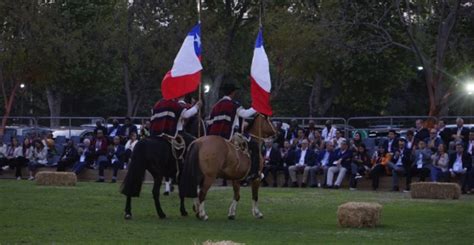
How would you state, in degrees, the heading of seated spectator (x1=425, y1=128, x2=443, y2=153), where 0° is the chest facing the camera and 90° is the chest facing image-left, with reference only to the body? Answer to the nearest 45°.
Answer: approximately 0°

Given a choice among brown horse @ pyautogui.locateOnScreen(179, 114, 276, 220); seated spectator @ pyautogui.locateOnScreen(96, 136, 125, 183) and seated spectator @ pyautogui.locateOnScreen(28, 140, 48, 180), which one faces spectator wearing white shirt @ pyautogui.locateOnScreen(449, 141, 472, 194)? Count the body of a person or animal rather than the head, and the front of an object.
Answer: the brown horse

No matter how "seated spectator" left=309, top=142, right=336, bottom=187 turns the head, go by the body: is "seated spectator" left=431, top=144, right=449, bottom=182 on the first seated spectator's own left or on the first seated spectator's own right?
on the first seated spectator's own left

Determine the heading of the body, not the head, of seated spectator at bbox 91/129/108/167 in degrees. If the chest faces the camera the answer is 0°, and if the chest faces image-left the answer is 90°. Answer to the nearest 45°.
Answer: approximately 45°

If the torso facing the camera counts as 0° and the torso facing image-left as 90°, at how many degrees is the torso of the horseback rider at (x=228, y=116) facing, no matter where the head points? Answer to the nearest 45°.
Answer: approximately 225°

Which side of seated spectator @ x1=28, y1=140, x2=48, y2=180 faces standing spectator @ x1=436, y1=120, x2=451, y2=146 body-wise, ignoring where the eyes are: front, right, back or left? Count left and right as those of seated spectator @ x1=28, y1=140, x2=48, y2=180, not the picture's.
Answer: left

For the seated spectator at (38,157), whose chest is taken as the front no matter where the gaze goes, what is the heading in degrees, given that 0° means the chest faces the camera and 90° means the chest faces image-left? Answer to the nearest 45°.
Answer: approximately 45°

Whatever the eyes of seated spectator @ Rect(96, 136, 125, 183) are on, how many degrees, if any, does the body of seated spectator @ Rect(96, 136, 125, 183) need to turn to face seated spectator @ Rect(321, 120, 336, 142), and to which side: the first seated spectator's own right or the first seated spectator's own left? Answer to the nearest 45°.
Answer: approximately 135° to the first seated spectator's own left
